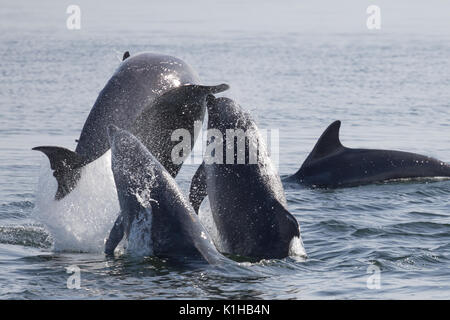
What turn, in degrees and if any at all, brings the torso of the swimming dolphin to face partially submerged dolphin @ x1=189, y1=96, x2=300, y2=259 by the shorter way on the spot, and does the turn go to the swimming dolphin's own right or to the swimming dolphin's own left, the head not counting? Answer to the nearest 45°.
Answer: approximately 90° to the swimming dolphin's own left

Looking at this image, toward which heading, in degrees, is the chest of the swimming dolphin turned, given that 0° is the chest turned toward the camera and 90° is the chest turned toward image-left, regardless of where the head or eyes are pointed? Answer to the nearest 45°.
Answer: approximately 90°

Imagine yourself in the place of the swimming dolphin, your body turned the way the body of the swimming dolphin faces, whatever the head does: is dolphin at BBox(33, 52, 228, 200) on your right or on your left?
on your left

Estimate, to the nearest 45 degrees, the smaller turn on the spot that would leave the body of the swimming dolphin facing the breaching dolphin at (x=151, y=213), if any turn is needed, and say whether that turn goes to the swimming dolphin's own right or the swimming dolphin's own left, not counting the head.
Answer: approximately 90° to the swimming dolphin's own left
